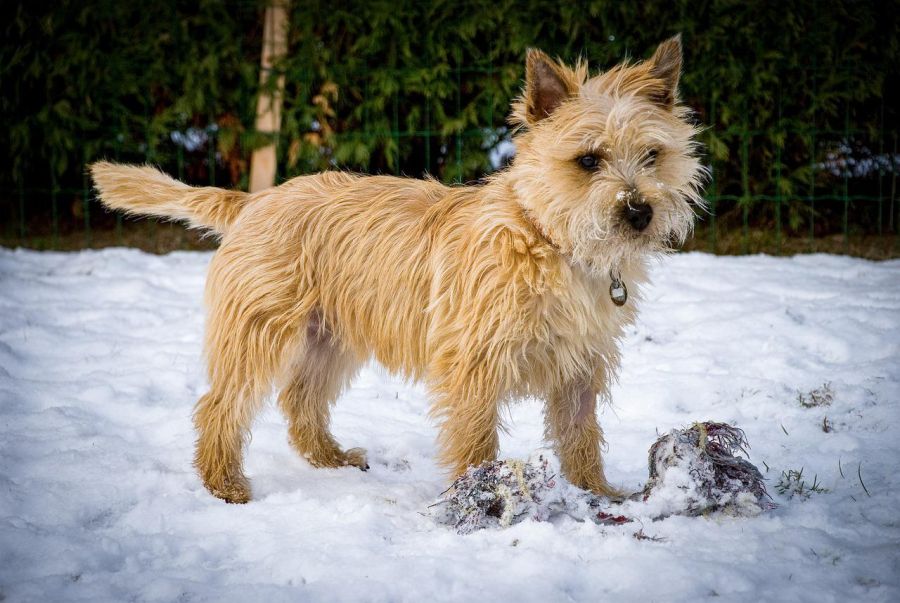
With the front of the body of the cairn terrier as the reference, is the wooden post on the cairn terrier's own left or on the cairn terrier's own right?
on the cairn terrier's own left

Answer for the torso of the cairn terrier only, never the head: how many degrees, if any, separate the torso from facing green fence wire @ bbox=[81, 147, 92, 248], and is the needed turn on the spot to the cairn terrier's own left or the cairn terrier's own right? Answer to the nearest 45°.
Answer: approximately 135° to the cairn terrier's own left

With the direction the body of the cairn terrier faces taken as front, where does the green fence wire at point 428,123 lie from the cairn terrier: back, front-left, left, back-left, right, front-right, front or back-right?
left

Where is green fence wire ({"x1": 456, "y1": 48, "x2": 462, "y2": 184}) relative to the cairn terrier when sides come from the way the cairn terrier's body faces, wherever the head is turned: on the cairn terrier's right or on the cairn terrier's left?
on the cairn terrier's left

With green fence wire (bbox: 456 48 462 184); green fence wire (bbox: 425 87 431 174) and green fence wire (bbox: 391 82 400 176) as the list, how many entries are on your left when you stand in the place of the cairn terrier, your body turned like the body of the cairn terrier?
3

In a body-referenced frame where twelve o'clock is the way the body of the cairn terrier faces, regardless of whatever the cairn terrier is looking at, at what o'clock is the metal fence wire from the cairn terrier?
The metal fence wire is roughly at 9 o'clock from the cairn terrier.

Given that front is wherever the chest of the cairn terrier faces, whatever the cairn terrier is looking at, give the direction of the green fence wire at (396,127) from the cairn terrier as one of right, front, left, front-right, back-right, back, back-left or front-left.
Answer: left

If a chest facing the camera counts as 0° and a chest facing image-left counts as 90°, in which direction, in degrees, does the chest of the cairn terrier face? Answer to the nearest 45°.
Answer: approximately 270°

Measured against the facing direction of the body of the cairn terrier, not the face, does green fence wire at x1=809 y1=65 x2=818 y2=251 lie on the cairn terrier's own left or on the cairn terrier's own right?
on the cairn terrier's own left
